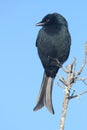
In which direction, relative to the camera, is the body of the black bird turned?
toward the camera
